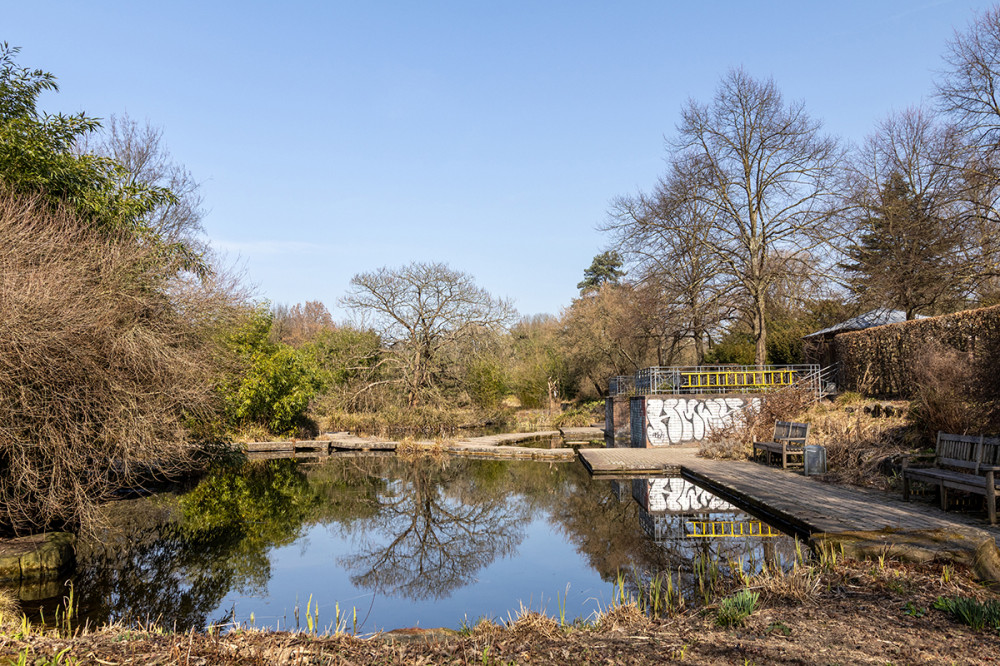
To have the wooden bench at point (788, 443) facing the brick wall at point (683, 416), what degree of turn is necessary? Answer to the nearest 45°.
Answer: approximately 90° to its right

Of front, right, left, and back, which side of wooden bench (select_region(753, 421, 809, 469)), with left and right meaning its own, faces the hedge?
back

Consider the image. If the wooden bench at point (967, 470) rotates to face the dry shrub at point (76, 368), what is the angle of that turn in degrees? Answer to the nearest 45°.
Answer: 0° — it already faces it

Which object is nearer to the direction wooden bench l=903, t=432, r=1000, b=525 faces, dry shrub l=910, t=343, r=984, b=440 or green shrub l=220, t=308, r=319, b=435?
the green shrub

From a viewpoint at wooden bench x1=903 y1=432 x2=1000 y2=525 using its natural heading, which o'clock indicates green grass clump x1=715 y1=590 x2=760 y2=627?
The green grass clump is roughly at 11 o'clock from the wooden bench.

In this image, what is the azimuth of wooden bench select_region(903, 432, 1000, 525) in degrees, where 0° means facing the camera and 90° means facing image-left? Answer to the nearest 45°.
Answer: approximately 45°
